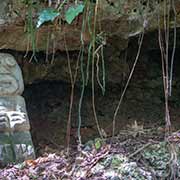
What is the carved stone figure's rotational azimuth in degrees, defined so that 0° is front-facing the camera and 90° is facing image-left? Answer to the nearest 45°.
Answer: approximately 0°
